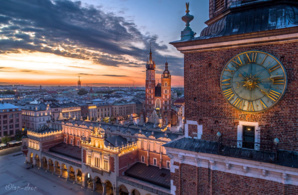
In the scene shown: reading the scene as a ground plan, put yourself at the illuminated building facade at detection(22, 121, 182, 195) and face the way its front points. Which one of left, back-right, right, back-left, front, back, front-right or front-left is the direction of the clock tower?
front-left

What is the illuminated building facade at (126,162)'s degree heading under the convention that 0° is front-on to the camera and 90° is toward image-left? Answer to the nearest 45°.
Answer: approximately 45°
